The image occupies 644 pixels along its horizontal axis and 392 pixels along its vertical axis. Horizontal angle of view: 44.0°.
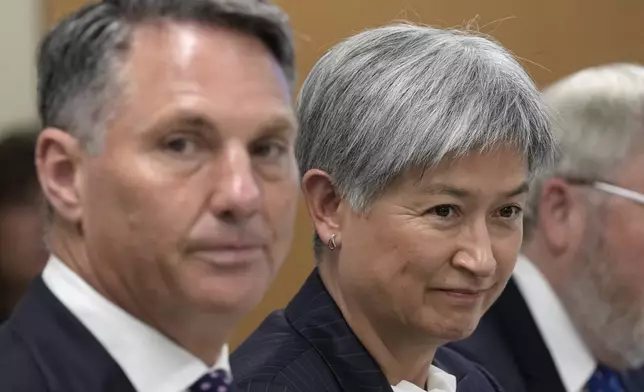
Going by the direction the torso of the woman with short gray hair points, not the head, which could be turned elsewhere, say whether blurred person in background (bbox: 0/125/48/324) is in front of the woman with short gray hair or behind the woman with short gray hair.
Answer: behind

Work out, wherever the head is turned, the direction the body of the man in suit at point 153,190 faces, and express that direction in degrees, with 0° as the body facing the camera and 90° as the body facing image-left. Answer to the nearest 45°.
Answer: approximately 315°

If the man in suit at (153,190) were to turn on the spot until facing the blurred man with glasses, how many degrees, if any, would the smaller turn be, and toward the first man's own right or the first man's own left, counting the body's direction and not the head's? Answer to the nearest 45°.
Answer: approximately 90° to the first man's own left

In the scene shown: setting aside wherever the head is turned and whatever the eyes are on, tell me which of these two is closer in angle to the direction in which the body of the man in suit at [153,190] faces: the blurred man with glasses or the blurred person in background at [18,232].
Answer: the blurred man with glasses

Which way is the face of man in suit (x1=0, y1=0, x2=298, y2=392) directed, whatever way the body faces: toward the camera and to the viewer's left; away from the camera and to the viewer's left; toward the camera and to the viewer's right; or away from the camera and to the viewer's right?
toward the camera and to the viewer's right

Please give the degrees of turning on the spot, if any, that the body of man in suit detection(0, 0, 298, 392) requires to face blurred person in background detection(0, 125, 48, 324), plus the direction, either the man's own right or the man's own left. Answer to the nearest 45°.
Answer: approximately 135° to the man's own left

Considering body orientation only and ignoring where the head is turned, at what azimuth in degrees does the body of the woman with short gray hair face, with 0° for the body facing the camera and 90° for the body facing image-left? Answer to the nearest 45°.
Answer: approximately 315°
